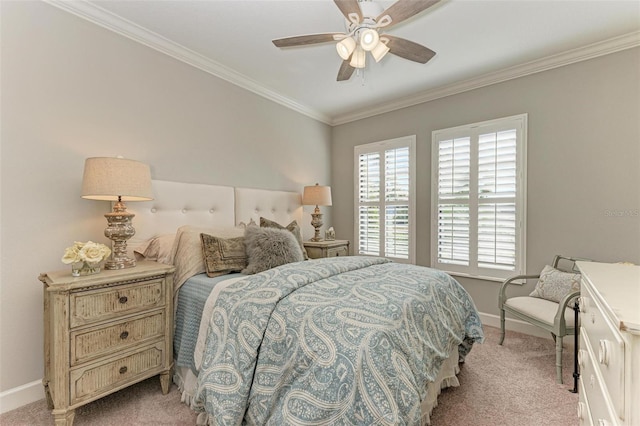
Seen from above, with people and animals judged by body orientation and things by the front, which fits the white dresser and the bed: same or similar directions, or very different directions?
very different directions

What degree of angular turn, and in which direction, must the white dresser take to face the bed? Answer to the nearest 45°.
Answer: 0° — it already faces it

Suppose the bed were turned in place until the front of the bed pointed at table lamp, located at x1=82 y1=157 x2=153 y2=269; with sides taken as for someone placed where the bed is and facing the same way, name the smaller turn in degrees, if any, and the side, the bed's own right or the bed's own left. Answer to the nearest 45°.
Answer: approximately 135° to the bed's own right

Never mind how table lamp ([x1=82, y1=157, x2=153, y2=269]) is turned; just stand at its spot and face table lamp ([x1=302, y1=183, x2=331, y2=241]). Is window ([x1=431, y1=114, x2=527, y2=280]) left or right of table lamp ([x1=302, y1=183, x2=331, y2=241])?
right

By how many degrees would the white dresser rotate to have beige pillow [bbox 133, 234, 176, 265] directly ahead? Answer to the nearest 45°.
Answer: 0° — it already faces it

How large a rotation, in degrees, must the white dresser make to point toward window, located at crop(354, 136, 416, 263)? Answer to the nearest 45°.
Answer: approximately 45° to its right

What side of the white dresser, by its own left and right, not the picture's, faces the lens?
left

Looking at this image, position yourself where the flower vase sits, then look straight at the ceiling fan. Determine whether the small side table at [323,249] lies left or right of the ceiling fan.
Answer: left

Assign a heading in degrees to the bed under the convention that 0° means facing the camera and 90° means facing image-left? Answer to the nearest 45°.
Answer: approximately 315°

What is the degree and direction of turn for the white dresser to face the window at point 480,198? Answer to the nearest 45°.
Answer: approximately 45° to its right
